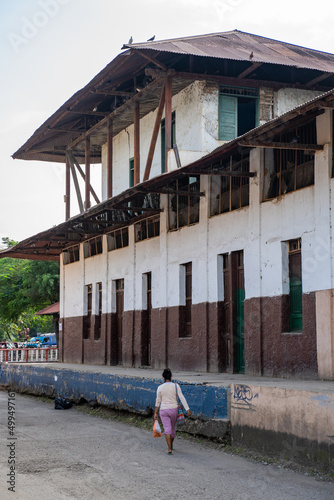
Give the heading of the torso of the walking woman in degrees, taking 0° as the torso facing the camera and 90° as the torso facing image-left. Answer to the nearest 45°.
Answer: approximately 180°

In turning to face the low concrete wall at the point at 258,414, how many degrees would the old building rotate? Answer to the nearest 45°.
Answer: approximately 45° to its left

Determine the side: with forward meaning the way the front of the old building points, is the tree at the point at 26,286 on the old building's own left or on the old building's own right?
on the old building's own right

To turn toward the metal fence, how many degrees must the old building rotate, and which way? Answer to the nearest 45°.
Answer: approximately 90° to its right

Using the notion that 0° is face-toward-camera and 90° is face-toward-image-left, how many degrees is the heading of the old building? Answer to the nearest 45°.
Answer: approximately 45°

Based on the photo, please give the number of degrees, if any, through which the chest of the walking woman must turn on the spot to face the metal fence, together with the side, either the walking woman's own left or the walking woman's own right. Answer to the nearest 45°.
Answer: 0° — they already face it

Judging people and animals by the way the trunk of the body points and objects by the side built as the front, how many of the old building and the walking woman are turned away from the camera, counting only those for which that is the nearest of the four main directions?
1

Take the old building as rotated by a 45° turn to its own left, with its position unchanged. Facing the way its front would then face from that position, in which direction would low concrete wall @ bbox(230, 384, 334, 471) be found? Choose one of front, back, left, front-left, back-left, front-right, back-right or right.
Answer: front

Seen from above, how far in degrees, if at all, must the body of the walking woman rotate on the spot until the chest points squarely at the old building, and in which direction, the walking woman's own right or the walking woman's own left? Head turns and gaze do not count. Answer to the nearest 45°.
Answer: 0° — they already face it

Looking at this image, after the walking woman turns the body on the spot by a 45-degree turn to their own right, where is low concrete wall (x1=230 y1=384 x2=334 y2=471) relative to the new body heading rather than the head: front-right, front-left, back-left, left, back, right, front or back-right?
right

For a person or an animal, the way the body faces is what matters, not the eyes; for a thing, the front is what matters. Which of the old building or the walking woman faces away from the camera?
the walking woman

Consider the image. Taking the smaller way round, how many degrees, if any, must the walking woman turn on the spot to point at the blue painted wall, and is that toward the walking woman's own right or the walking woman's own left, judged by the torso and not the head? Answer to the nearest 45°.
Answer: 0° — they already face it

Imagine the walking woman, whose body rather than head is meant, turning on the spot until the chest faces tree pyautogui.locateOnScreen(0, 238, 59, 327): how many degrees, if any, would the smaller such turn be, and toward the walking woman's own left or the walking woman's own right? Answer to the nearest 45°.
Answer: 0° — they already face it
